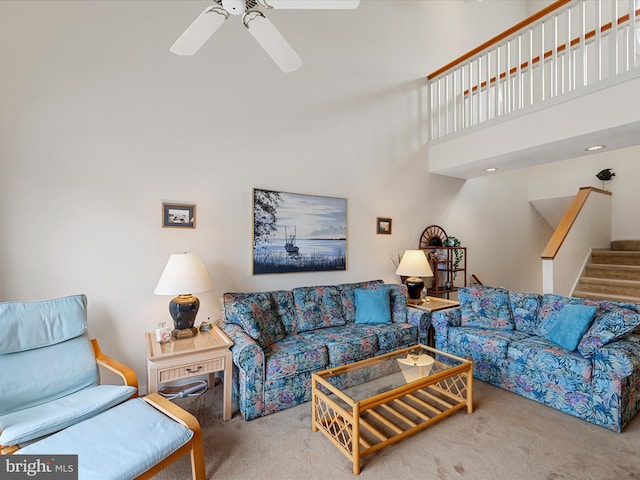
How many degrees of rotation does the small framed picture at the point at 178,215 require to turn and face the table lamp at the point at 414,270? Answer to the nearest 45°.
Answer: approximately 45° to its left

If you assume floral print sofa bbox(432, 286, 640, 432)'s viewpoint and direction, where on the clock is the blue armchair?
The blue armchair is roughly at 12 o'clock from the floral print sofa.

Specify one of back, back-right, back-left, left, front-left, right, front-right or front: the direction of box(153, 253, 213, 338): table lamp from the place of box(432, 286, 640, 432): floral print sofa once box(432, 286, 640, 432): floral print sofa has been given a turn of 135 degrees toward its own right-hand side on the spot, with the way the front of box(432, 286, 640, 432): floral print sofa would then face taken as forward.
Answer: back-left

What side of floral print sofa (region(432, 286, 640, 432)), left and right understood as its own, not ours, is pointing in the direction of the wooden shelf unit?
right

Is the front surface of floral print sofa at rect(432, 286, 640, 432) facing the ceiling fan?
yes

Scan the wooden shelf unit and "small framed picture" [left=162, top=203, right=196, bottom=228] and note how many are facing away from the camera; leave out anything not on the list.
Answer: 0

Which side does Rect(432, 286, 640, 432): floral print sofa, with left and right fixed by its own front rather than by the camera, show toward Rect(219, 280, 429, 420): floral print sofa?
front

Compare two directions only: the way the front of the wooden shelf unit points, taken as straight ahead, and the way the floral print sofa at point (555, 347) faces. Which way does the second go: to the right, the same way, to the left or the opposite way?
to the right

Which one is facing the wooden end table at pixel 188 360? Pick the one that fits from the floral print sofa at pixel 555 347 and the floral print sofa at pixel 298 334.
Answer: the floral print sofa at pixel 555 347

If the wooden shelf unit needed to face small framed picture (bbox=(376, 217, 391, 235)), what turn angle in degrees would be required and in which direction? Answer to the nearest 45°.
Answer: approximately 90° to its right

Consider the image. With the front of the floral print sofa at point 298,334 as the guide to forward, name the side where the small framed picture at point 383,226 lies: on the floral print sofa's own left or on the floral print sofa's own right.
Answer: on the floral print sofa's own left

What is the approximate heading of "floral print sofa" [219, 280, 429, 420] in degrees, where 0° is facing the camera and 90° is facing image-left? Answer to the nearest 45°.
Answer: approximately 315°

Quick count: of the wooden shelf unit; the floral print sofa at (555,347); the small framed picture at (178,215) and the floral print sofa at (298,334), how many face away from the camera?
0

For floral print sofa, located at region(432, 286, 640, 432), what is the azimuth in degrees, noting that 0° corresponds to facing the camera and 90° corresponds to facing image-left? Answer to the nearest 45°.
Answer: approximately 45°

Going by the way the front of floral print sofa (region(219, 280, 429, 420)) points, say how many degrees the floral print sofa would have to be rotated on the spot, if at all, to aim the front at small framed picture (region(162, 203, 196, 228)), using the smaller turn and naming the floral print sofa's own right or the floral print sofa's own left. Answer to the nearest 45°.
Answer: approximately 135° to the floral print sofa's own right

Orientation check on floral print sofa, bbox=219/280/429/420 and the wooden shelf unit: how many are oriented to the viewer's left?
0

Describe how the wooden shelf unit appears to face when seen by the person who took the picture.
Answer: facing the viewer and to the right of the viewer

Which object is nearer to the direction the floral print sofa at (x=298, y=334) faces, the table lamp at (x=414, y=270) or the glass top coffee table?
the glass top coffee table

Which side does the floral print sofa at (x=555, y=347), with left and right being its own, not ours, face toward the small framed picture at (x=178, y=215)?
front

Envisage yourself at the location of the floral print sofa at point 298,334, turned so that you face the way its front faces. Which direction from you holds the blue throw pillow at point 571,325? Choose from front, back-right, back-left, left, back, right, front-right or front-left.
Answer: front-left

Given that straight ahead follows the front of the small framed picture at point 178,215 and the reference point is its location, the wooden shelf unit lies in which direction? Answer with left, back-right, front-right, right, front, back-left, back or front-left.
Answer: front-left

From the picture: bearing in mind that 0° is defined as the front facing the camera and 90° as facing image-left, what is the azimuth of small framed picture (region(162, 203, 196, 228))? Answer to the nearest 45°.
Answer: approximately 315°
